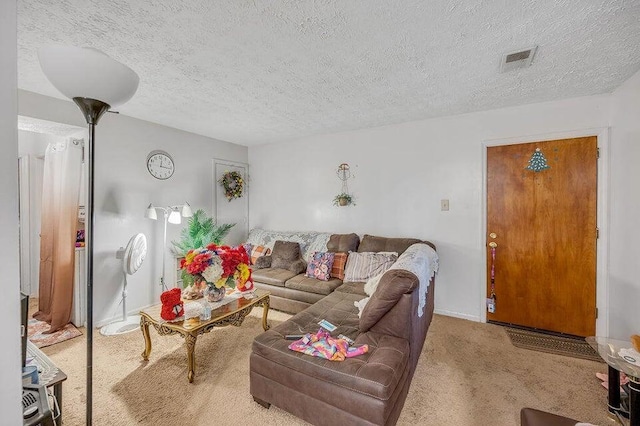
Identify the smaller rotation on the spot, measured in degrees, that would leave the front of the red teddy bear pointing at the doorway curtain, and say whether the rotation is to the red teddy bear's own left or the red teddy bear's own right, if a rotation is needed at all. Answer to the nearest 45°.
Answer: approximately 180°

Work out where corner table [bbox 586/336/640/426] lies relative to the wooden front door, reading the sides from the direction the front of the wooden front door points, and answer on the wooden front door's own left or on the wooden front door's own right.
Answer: on the wooden front door's own left

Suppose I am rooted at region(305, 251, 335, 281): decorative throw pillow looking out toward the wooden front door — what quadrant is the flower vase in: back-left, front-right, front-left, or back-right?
back-right

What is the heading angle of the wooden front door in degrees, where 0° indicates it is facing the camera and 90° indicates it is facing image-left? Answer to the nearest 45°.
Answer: approximately 45°

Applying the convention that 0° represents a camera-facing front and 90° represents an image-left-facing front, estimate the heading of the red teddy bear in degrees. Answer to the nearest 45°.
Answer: approximately 315°
